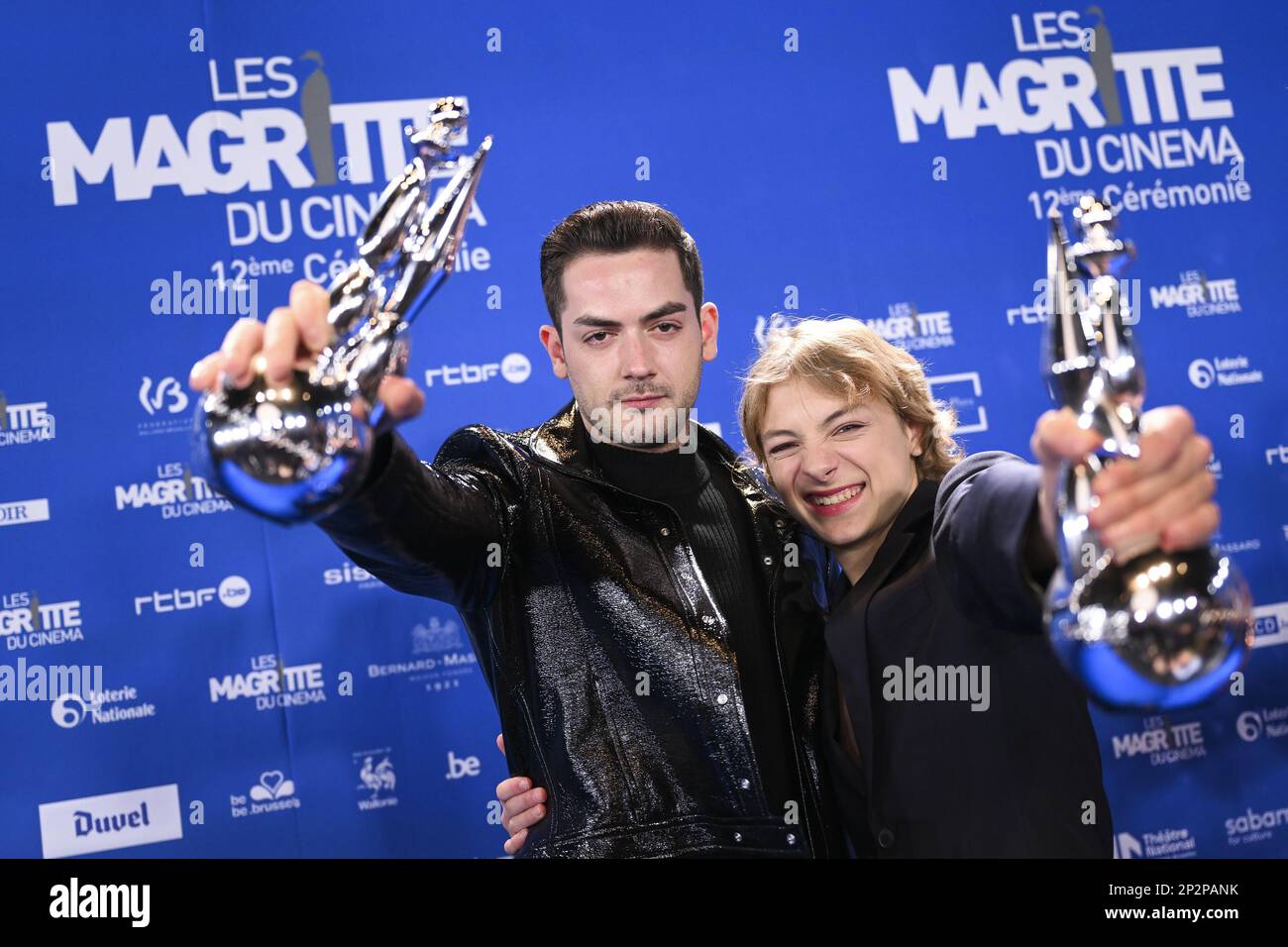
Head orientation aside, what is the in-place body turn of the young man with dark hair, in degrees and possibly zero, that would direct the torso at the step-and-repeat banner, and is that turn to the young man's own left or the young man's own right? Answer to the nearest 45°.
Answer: approximately 135° to the young man's own left

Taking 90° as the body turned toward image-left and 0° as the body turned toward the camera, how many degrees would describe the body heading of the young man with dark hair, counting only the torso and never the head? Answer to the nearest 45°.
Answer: approximately 315°
